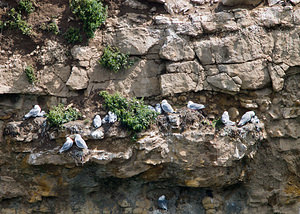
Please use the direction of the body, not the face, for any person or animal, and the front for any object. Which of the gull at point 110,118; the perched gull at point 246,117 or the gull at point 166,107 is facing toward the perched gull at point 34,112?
the gull at point 166,107

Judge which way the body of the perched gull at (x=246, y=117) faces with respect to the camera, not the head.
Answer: to the viewer's right

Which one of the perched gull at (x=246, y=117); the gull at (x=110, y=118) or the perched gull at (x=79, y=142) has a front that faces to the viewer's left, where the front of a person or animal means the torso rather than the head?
the perched gull at (x=79, y=142)

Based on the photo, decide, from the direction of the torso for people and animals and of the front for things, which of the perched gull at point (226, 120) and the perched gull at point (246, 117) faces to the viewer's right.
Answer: the perched gull at point (246, 117)

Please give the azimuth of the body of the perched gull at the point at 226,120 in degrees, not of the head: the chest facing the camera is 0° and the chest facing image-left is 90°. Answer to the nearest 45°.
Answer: approximately 90°

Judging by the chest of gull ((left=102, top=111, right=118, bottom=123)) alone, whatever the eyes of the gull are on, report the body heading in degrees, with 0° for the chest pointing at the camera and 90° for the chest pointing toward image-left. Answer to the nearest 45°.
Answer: approximately 270°

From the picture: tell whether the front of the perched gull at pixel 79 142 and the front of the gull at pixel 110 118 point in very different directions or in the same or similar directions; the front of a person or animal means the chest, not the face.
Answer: very different directions

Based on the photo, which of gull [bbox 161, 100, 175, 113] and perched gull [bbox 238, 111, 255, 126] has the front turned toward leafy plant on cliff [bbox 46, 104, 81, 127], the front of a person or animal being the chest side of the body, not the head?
the gull

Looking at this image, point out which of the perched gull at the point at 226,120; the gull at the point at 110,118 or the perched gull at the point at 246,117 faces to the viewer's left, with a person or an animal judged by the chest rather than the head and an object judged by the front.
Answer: the perched gull at the point at 226,120
